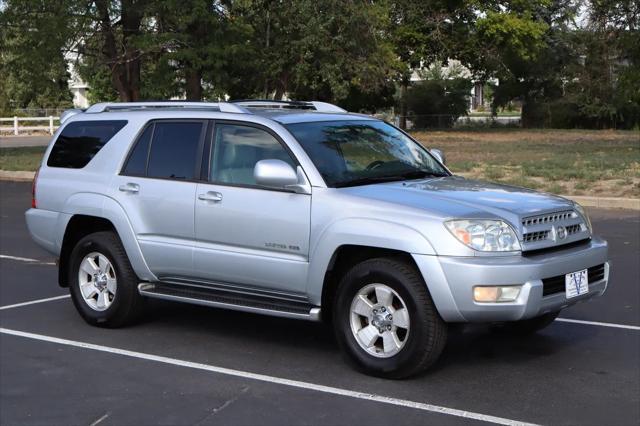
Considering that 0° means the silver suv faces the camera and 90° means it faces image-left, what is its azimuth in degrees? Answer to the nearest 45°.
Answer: approximately 315°

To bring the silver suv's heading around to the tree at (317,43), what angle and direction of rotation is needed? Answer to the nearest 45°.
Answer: approximately 135° to its left

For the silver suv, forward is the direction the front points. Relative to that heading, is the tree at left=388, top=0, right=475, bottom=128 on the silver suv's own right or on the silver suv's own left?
on the silver suv's own left

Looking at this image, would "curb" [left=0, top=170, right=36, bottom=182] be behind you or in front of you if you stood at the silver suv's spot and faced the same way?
behind

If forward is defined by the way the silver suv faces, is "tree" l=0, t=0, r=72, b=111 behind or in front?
behind

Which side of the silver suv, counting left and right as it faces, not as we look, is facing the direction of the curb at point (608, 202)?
left

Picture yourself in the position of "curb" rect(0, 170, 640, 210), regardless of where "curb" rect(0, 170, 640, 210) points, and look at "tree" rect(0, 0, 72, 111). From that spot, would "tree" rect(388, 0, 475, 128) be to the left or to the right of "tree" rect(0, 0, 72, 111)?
right
